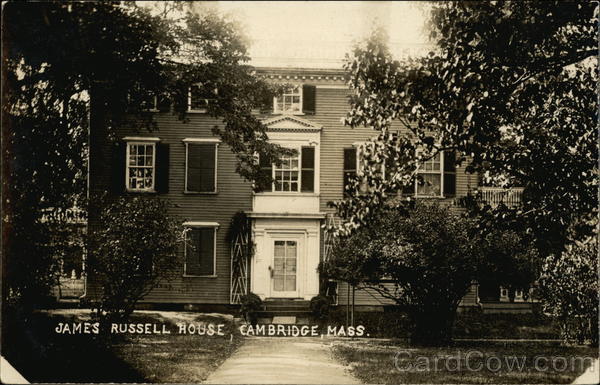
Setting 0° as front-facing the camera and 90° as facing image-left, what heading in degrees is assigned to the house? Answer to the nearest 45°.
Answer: approximately 0°

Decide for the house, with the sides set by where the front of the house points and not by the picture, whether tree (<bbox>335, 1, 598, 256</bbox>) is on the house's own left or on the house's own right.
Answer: on the house's own left

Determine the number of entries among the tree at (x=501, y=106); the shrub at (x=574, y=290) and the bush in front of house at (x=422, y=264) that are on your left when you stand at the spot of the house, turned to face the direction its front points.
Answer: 3
